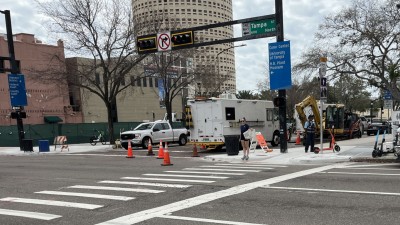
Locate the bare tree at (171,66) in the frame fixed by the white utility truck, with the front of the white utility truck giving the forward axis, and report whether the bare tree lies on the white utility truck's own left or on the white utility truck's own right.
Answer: on the white utility truck's own left

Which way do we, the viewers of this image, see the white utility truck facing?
facing away from the viewer and to the right of the viewer

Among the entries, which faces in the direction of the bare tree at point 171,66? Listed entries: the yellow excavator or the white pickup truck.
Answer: the yellow excavator

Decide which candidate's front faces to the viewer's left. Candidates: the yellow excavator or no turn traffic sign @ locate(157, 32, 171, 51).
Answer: the yellow excavator

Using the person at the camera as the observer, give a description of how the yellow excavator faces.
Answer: facing to the left of the viewer

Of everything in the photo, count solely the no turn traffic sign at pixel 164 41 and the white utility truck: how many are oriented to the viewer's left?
0

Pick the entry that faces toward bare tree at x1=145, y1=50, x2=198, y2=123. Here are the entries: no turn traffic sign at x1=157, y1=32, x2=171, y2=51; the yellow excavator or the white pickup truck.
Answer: the yellow excavator

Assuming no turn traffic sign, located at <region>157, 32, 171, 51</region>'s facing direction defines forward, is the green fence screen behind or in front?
behind

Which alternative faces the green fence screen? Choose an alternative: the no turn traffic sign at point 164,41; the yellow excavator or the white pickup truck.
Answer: the yellow excavator

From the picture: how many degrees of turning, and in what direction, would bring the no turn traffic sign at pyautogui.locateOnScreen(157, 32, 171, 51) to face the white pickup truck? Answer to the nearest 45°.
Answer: approximately 180°

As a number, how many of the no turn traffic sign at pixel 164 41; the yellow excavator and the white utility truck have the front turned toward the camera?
1

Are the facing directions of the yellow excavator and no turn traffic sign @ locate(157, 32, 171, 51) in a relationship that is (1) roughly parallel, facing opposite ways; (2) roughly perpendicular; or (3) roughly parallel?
roughly perpendicular

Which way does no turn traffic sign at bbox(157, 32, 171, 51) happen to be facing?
toward the camera

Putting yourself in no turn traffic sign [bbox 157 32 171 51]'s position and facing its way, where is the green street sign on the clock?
The green street sign is roughly at 10 o'clock from the no turn traffic sign.

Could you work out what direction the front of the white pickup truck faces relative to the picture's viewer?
facing the viewer and to the left of the viewer

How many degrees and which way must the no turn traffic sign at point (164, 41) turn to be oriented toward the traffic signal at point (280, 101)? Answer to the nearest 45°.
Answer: approximately 45° to its left
